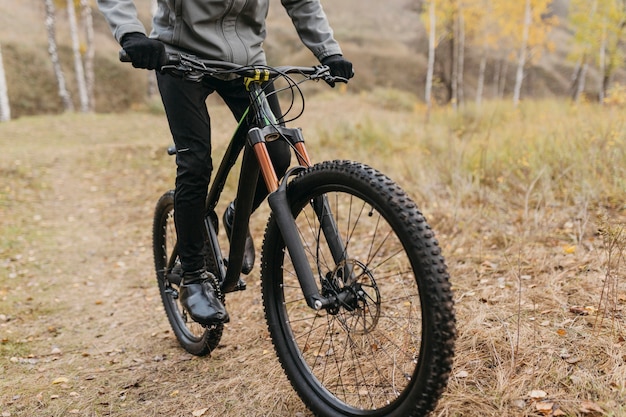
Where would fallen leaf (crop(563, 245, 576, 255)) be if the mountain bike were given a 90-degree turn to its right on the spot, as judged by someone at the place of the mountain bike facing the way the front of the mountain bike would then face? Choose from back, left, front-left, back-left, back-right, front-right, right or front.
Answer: back

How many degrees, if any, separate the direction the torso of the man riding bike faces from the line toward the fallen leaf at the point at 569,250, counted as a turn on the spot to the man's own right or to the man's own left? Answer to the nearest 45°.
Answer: approximately 45° to the man's own left

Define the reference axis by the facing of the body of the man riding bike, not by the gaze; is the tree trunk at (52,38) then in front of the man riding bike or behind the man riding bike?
behind

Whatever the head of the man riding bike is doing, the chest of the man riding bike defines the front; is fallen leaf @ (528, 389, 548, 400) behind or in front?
in front

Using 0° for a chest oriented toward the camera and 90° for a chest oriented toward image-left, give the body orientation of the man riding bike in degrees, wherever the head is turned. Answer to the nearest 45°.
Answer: approximately 315°

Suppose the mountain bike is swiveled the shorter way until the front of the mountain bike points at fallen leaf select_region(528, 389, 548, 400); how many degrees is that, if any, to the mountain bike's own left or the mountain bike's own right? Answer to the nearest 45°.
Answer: approximately 45° to the mountain bike's own left

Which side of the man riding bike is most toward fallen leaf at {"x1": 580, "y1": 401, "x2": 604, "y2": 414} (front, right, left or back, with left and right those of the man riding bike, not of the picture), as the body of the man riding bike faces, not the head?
front

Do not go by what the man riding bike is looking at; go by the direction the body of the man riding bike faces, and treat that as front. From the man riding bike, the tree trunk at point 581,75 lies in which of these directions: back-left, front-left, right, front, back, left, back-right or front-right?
left

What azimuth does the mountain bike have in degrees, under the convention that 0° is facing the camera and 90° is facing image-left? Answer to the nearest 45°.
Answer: approximately 315°

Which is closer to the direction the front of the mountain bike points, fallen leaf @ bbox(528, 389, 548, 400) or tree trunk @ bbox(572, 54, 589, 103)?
the fallen leaf
